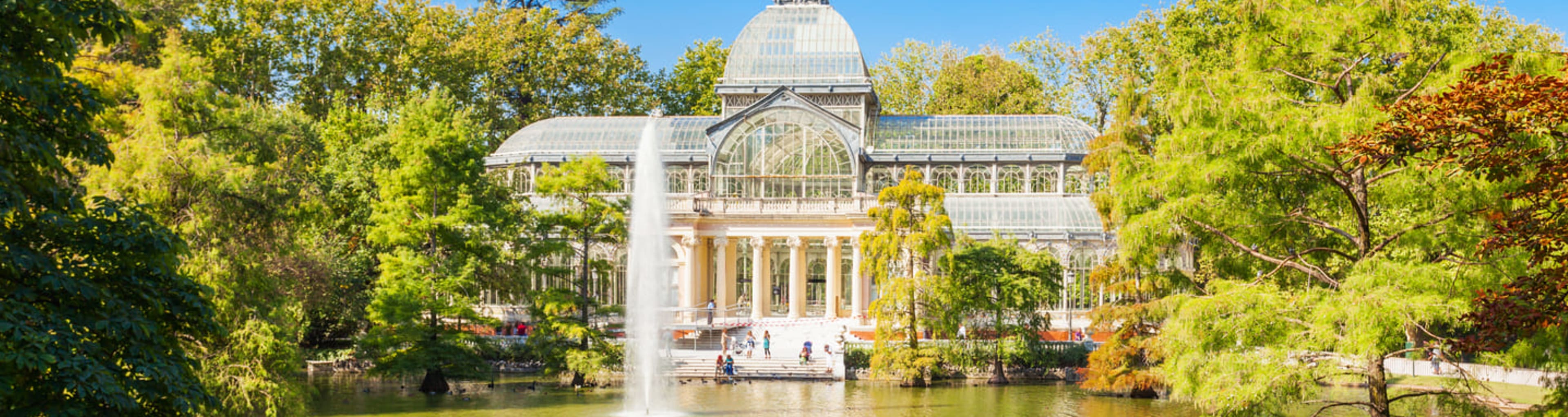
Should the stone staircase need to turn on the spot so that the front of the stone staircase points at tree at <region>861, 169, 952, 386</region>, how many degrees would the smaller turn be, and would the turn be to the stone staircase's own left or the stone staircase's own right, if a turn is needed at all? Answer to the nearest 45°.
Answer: approximately 45° to the stone staircase's own left

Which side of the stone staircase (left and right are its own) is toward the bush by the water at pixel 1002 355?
left

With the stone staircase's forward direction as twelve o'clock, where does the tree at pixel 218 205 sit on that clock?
The tree is roughly at 1 o'clock from the stone staircase.

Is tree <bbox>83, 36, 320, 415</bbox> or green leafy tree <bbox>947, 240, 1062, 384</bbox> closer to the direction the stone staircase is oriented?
the tree

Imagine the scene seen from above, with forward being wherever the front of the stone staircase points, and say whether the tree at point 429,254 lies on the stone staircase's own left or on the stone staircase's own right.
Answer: on the stone staircase's own right

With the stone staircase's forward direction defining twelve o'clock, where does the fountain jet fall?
The fountain jet is roughly at 1 o'clock from the stone staircase.

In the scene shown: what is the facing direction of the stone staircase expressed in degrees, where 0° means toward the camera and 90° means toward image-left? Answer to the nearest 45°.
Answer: approximately 0°
